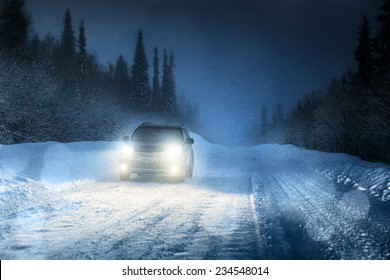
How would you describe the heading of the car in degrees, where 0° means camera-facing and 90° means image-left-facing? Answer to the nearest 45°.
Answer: approximately 0°

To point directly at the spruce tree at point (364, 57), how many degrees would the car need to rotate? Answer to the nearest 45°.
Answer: approximately 135° to its left

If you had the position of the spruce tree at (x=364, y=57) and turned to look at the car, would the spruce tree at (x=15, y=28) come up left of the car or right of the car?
right

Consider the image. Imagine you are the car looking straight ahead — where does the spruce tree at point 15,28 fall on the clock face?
The spruce tree is roughly at 5 o'clock from the car.
